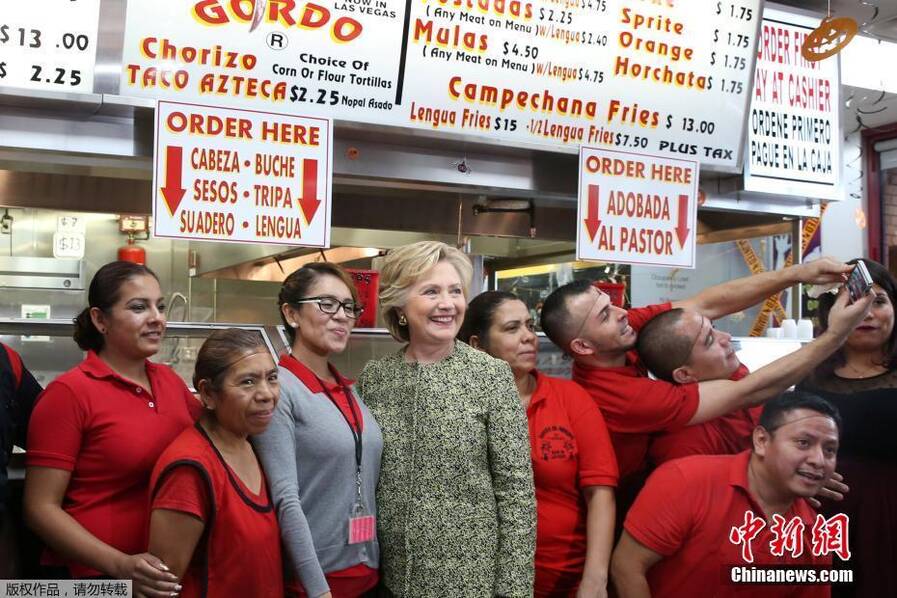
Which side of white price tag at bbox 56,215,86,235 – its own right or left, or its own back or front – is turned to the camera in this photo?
front

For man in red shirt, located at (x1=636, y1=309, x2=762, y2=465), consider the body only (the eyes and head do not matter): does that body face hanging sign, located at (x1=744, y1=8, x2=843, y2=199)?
no

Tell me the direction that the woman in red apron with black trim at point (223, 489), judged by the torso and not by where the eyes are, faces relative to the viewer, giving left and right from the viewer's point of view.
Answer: facing the viewer and to the right of the viewer

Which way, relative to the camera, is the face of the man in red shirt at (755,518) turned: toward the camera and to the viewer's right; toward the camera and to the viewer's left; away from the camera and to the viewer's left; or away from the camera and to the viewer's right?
toward the camera and to the viewer's right

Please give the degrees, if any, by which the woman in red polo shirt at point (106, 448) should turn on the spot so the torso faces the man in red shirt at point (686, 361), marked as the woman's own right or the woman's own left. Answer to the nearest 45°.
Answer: approximately 45° to the woman's own left

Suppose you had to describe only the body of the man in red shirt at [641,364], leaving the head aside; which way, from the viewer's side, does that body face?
to the viewer's right

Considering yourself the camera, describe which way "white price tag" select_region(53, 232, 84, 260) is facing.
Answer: facing the viewer

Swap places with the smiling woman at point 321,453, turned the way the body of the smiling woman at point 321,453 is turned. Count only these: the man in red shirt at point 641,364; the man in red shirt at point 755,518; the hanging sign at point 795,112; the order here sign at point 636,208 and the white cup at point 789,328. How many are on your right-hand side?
0

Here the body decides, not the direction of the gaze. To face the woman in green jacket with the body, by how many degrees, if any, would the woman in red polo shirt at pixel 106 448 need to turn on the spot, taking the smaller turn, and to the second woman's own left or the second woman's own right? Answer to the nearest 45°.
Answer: approximately 45° to the second woman's own left

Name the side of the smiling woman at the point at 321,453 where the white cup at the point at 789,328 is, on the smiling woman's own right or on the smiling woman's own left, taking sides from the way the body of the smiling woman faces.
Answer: on the smiling woman's own left

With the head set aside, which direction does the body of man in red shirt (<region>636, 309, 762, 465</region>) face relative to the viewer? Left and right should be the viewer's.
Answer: facing to the right of the viewer

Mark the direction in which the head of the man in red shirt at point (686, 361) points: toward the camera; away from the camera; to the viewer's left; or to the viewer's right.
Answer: to the viewer's right
